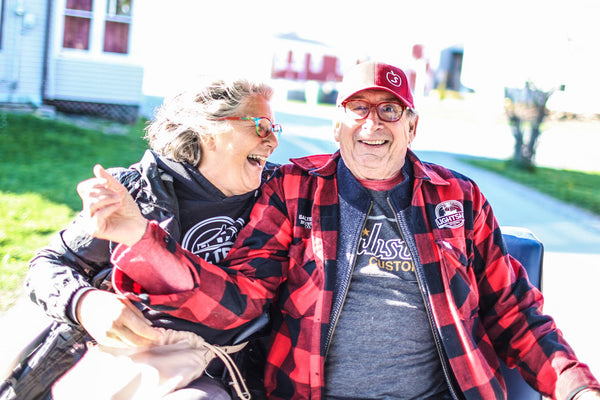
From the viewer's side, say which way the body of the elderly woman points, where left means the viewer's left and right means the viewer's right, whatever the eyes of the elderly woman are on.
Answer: facing the viewer and to the right of the viewer

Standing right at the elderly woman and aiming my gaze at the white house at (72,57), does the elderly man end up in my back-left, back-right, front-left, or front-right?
back-right

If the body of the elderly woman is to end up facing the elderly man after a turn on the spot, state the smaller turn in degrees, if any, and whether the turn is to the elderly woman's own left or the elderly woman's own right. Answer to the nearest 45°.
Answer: approximately 45° to the elderly woman's own left

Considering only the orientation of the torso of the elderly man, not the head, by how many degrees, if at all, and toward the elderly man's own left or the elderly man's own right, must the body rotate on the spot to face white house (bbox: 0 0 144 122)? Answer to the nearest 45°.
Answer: approximately 135° to the elderly man's own right

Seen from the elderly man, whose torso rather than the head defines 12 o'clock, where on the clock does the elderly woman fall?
The elderly woman is roughly at 3 o'clock from the elderly man.

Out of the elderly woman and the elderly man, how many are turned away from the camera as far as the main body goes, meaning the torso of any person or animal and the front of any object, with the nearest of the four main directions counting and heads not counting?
0

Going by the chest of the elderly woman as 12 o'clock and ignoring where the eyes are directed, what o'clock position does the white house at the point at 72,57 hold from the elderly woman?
The white house is roughly at 7 o'clock from the elderly woman.

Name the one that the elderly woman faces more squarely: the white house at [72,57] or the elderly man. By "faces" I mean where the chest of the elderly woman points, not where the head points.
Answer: the elderly man

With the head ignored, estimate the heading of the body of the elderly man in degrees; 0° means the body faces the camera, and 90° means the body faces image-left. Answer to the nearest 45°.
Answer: approximately 0°
